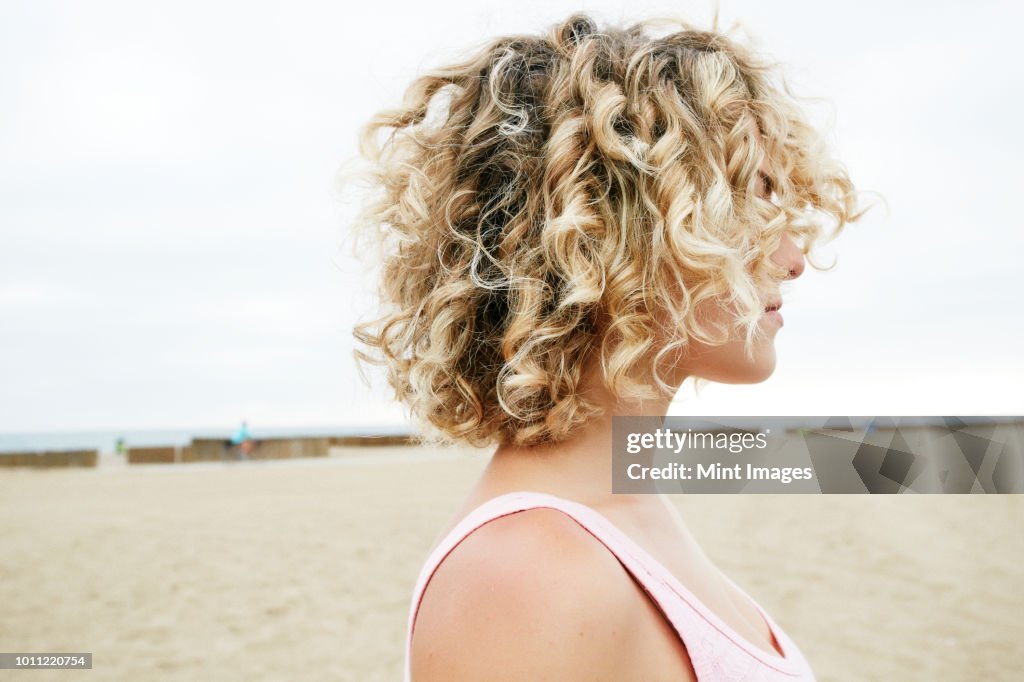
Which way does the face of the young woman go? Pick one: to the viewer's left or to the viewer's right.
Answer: to the viewer's right

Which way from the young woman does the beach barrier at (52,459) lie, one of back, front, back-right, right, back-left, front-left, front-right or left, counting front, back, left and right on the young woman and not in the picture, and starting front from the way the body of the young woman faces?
back-left

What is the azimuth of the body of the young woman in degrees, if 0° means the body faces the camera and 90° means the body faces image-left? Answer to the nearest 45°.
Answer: approximately 270°

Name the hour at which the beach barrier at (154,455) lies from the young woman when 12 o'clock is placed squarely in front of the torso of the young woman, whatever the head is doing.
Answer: The beach barrier is roughly at 8 o'clock from the young woman.

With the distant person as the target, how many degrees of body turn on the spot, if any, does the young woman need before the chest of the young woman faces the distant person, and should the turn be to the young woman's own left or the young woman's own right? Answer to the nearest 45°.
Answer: approximately 135° to the young woman's own left

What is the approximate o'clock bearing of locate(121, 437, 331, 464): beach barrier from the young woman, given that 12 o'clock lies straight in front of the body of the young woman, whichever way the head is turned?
The beach barrier is roughly at 8 o'clock from the young woman.
